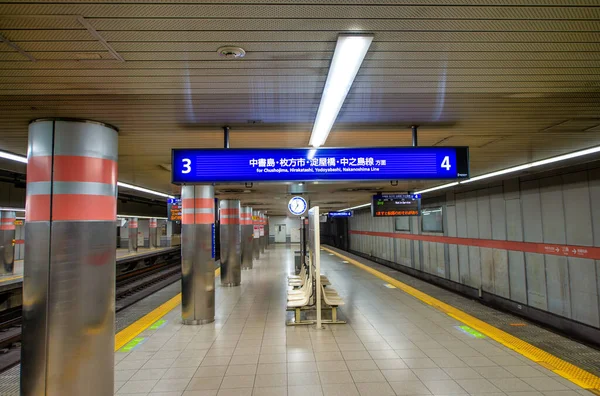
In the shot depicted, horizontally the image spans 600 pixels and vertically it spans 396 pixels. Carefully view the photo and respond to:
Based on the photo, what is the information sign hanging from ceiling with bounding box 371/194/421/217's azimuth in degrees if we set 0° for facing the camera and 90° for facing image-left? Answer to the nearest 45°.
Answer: approximately 0°

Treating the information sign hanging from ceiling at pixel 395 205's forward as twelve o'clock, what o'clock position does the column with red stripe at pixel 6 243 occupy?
The column with red stripe is roughly at 3 o'clock from the information sign hanging from ceiling.

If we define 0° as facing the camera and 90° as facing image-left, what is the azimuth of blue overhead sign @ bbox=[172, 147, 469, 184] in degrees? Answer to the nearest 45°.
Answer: approximately 0°

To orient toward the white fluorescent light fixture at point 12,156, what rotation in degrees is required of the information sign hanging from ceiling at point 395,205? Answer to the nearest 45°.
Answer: approximately 45° to its right

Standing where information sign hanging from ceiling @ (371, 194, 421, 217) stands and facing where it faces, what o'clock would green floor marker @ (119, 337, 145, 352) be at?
The green floor marker is roughly at 1 o'clock from the information sign hanging from ceiling.

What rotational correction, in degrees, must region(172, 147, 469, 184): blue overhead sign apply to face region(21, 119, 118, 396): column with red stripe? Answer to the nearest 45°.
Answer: approximately 90° to its right

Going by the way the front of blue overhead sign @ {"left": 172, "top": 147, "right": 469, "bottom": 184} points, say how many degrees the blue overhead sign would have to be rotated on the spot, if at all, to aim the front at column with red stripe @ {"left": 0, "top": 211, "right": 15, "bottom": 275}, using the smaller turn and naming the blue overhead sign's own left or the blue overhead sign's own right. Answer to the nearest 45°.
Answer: approximately 135° to the blue overhead sign's own right

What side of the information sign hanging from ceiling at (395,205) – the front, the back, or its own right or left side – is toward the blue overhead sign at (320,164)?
front

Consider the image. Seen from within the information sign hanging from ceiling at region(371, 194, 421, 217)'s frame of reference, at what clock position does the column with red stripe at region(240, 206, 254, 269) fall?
The column with red stripe is roughly at 4 o'clock from the information sign hanging from ceiling.

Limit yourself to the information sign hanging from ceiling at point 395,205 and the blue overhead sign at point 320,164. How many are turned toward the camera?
2

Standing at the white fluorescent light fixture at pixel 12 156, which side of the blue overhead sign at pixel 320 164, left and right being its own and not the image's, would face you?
right
